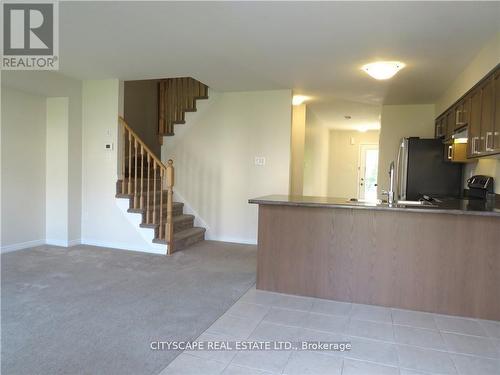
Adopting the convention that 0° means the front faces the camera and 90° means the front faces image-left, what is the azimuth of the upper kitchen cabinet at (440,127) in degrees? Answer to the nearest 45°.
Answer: approximately 90°

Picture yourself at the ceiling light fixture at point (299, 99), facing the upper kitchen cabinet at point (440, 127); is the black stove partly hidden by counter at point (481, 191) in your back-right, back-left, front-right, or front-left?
front-right

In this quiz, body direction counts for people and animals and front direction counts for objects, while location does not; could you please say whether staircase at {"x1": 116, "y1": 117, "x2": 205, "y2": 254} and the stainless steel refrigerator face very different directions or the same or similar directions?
very different directions

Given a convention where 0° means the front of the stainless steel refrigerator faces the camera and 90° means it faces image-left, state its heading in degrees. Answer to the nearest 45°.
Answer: approximately 90°

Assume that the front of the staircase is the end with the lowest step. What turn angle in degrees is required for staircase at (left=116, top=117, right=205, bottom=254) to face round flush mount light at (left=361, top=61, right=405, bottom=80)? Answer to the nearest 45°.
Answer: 0° — it already faces it

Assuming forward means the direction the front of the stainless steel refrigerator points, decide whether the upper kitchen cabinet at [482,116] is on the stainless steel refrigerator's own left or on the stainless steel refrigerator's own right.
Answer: on the stainless steel refrigerator's own left

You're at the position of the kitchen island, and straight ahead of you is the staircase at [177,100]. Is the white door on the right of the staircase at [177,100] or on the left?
right

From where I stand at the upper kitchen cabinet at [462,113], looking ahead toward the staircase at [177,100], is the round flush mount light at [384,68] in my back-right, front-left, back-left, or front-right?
front-left

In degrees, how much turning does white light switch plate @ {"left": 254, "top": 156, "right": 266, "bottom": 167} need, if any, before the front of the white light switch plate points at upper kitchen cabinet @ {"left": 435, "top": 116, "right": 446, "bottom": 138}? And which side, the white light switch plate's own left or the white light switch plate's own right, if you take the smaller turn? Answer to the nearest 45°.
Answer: approximately 90° to the white light switch plate's own left

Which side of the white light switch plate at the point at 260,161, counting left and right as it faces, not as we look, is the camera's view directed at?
front
